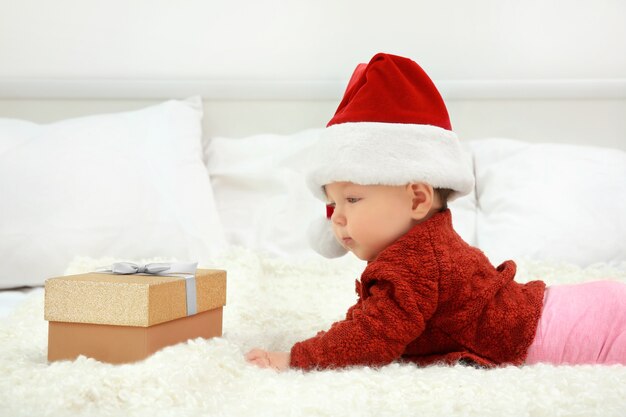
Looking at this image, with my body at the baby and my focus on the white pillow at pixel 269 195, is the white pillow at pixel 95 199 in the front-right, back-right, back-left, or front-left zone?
front-left

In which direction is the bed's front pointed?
toward the camera
